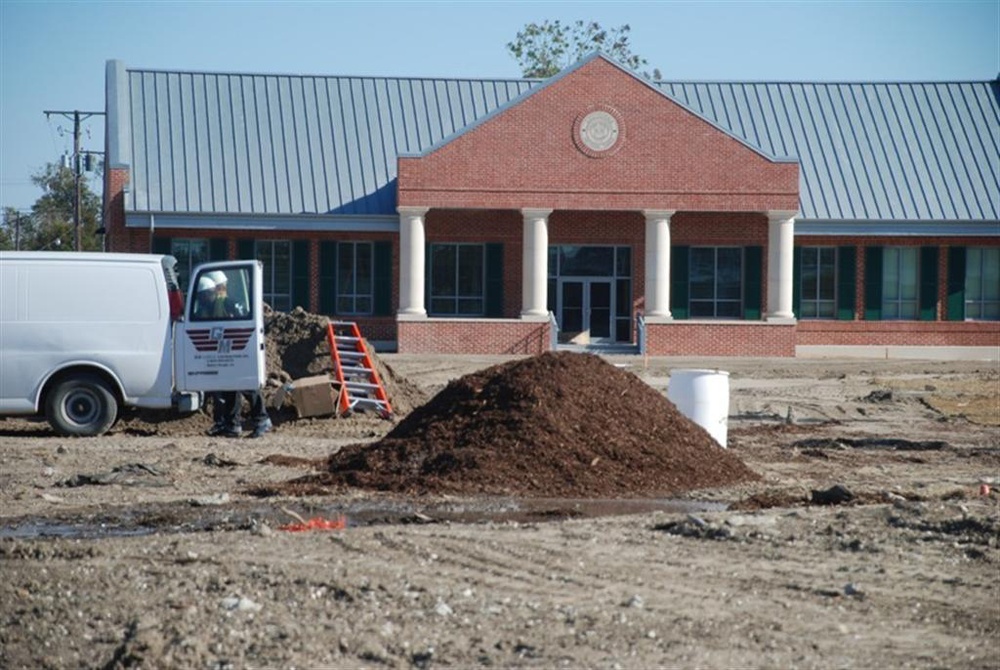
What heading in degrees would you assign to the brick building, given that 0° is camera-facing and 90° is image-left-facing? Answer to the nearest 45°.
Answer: approximately 0°

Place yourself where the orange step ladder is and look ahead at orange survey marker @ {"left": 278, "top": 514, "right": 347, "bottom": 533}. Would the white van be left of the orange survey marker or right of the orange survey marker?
right

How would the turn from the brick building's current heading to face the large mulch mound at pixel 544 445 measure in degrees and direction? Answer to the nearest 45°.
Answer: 0° — it already faces it

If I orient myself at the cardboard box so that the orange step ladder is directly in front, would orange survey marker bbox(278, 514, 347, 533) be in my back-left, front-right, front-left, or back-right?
back-right

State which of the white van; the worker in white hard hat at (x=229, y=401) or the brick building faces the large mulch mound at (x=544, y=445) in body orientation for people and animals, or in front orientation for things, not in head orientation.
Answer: the brick building

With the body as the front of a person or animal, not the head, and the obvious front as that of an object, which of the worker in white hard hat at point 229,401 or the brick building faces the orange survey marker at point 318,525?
the brick building

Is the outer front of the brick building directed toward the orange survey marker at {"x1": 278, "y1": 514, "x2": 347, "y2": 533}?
yes
